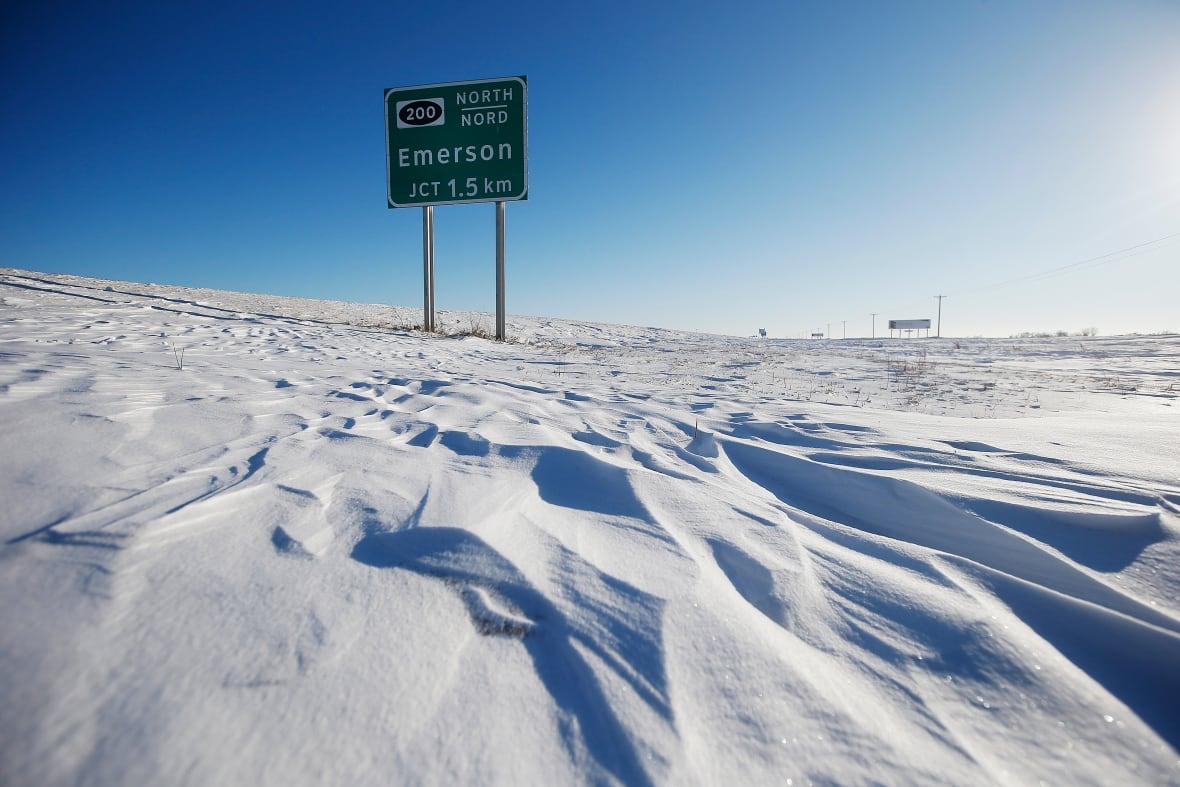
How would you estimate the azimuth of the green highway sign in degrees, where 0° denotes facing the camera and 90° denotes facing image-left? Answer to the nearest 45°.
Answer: approximately 0°
